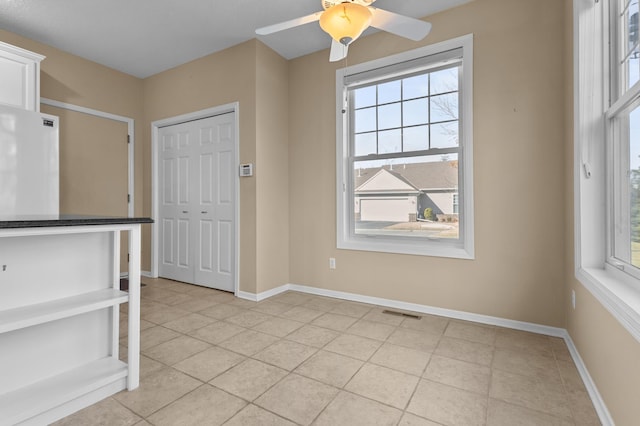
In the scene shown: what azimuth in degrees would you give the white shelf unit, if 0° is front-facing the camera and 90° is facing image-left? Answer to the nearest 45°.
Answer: approximately 315°

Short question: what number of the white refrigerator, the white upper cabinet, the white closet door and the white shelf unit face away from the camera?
0

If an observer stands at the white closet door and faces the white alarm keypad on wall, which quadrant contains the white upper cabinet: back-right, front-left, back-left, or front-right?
back-right

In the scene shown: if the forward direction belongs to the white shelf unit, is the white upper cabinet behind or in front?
behind

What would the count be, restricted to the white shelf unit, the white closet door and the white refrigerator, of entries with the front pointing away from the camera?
0

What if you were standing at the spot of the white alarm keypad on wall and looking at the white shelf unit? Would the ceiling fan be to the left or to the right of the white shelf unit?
left

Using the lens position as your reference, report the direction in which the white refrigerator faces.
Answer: facing the viewer and to the right of the viewer

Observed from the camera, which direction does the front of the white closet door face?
facing the viewer and to the left of the viewer

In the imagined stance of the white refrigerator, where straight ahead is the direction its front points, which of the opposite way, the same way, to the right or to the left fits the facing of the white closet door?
to the right

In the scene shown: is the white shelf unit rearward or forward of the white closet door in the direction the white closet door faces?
forward

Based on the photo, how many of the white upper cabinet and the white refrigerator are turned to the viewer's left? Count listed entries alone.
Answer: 0

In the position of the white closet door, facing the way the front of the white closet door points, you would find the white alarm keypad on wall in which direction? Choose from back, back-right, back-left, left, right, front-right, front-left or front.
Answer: left
